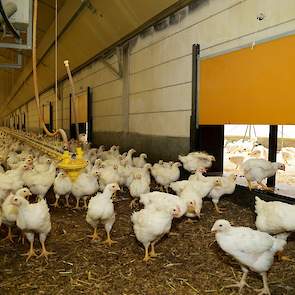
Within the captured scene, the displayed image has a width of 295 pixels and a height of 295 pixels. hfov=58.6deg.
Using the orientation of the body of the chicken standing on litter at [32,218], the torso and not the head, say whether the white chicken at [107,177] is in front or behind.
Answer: behind

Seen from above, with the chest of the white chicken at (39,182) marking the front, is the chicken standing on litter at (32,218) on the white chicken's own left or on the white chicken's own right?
on the white chicken's own right

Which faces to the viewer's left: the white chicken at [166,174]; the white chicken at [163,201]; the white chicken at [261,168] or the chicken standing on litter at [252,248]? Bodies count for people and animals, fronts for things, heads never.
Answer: the chicken standing on litter

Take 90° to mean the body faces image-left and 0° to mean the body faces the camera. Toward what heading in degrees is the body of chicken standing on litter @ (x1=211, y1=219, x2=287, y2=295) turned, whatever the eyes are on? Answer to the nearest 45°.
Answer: approximately 90°

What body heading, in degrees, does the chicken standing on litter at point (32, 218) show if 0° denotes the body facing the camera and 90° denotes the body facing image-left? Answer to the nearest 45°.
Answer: approximately 45°

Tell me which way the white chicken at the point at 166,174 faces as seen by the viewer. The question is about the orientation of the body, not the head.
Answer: to the viewer's right

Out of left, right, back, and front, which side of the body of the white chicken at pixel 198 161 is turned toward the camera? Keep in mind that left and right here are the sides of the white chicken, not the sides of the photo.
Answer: right
